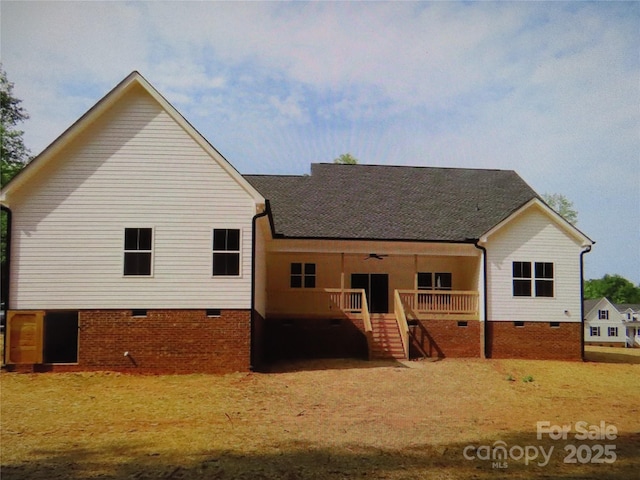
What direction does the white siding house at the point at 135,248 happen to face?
away from the camera
